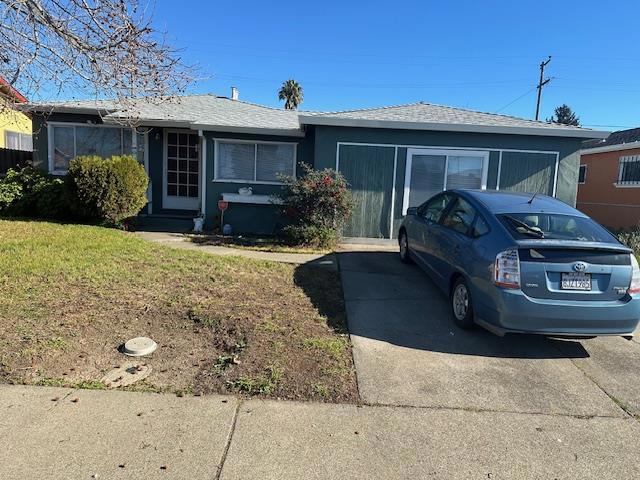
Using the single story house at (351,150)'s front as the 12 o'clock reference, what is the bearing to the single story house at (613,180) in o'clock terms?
the single story house at (613,180) is roughly at 8 o'clock from the single story house at (351,150).

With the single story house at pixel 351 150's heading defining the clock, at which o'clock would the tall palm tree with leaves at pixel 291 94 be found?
The tall palm tree with leaves is roughly at 6 o'clock from the single story house.

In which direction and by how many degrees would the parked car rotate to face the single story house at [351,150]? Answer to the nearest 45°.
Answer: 0° — it already faces it

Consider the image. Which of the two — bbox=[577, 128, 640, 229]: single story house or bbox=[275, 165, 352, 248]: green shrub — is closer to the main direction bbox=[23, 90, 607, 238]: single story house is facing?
the green shrub

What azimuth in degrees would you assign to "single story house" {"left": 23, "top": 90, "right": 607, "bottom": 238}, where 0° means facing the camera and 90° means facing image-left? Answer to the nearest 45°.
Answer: approximately 0°

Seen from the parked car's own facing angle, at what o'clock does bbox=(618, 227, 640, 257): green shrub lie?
The green shrub is roughly at 2 o'clock from the parked car.

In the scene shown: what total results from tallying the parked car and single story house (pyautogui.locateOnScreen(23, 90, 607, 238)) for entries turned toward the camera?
1

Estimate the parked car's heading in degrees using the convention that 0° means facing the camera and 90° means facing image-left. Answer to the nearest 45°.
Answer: approximately 135°

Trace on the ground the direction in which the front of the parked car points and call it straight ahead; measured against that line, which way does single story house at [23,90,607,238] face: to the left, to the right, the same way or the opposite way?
the opposite way
